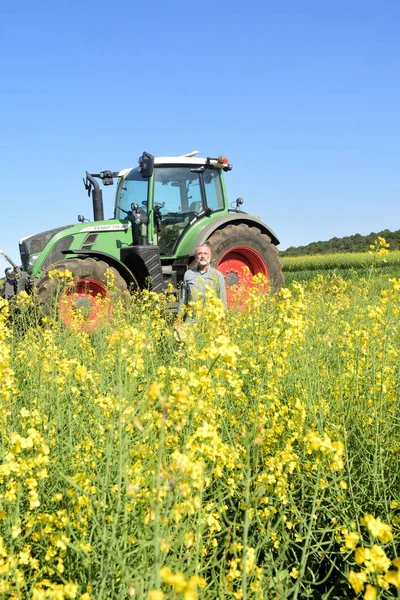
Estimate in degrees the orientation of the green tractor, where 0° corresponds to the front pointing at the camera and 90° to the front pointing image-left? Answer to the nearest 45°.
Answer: approximately 45°

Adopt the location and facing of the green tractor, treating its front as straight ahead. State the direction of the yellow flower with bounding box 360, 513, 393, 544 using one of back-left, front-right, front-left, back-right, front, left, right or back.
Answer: front-left
